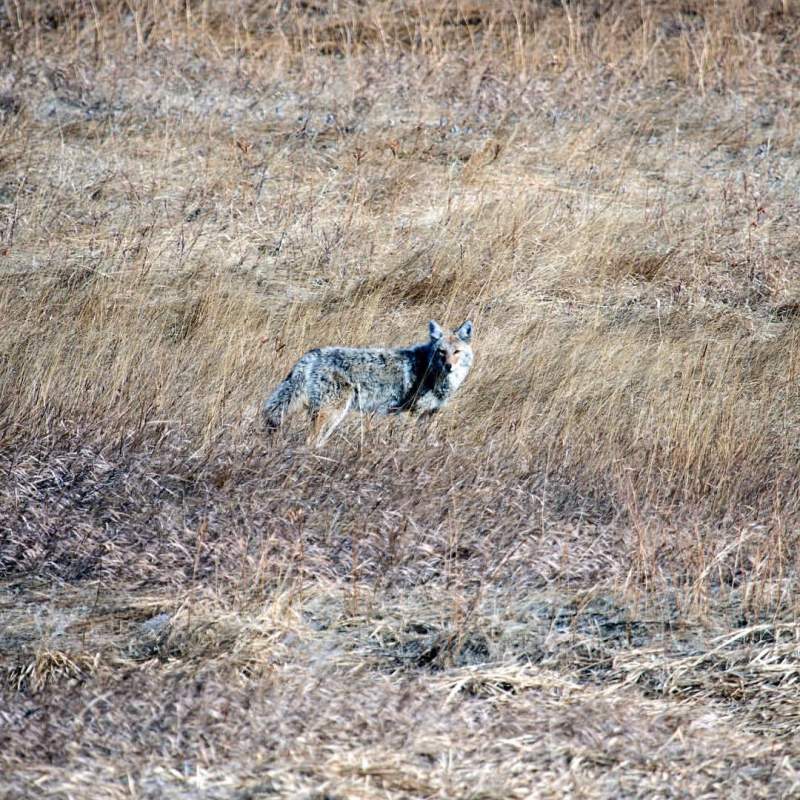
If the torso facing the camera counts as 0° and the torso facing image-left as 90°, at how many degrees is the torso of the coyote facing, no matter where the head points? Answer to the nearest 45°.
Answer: approximately 270°
